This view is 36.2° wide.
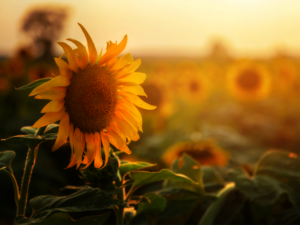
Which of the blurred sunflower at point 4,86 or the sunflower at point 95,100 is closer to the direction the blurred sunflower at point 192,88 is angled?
the sunflower

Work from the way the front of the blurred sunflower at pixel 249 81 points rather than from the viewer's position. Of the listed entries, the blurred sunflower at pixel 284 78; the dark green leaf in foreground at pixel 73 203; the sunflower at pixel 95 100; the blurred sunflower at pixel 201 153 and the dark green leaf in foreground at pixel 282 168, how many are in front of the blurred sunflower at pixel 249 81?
4

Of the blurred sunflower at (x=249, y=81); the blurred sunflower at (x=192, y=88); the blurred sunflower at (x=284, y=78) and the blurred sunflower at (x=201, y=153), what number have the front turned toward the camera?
4

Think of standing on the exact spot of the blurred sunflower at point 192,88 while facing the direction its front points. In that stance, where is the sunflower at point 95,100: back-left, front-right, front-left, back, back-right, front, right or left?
front

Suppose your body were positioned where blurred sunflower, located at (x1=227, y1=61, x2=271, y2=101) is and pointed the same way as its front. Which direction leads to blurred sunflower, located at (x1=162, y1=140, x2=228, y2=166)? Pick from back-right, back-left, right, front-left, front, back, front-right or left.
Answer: front

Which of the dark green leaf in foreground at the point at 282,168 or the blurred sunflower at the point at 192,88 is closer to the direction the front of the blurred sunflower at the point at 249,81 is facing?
the dark green leaf in foreground

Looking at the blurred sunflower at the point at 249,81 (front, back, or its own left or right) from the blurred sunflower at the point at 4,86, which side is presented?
right

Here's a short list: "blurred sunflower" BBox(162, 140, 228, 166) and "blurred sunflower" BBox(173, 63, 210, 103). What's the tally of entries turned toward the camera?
2

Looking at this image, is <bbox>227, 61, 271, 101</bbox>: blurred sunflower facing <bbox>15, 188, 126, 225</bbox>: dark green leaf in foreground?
yes

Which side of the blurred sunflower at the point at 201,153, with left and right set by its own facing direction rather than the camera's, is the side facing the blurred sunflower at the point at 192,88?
back

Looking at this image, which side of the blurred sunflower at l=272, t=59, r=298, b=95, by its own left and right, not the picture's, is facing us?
front

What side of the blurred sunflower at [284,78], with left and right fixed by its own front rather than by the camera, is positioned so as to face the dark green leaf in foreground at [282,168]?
front

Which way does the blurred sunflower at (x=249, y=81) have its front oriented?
toward the camera

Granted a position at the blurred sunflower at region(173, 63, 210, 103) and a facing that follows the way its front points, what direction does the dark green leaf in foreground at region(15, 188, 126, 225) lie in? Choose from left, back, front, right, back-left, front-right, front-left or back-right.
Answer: front

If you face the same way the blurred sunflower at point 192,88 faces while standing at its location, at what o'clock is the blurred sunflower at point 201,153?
the blurred sunflower at point 201,153 is roughly at 12 o'clock from the blurred sunflower at point 192,88.
